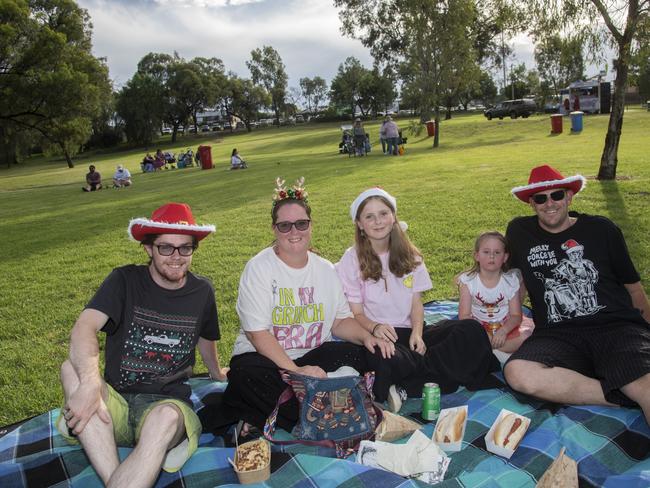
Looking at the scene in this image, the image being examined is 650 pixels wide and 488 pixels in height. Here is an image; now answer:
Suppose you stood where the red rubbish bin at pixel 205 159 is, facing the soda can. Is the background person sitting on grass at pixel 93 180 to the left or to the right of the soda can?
right

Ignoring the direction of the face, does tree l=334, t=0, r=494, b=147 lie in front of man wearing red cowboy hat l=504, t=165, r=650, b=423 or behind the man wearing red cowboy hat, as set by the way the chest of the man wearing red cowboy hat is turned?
behind

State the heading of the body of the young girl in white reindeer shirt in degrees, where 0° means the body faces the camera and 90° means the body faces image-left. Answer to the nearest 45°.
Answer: approximately 0°

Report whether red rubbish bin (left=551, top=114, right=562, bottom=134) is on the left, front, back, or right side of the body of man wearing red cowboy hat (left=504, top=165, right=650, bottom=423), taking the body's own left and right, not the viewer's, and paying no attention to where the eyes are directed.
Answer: back

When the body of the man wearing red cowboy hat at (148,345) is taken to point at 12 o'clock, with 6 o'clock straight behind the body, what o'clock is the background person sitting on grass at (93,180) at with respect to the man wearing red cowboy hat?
The background person sitting on grass is roughly at 6 o'clock from the man wearing red cowboy hat.

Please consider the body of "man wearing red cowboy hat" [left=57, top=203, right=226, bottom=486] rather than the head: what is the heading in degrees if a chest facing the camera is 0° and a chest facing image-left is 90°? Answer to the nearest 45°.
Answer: approximately 0°

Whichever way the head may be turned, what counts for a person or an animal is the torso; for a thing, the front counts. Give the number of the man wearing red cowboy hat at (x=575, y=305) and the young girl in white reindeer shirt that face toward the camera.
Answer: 2

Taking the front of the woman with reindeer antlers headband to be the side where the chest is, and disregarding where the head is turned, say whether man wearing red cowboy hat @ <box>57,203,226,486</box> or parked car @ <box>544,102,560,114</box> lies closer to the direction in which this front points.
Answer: the man wearing red cowboy hat
